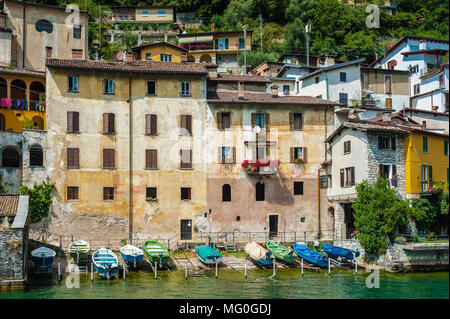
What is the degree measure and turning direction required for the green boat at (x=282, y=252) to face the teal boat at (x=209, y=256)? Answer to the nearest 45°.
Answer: approximately 45° to its left

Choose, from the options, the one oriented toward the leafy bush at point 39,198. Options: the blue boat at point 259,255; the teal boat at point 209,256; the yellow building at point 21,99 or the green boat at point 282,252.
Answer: the yellow building

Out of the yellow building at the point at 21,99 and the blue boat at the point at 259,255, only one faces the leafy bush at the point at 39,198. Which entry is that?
the yellow building

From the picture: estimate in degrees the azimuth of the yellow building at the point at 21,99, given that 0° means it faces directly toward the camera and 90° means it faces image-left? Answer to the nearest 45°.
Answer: approximately 0°

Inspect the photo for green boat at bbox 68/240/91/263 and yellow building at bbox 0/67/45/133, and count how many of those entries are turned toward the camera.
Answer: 2
